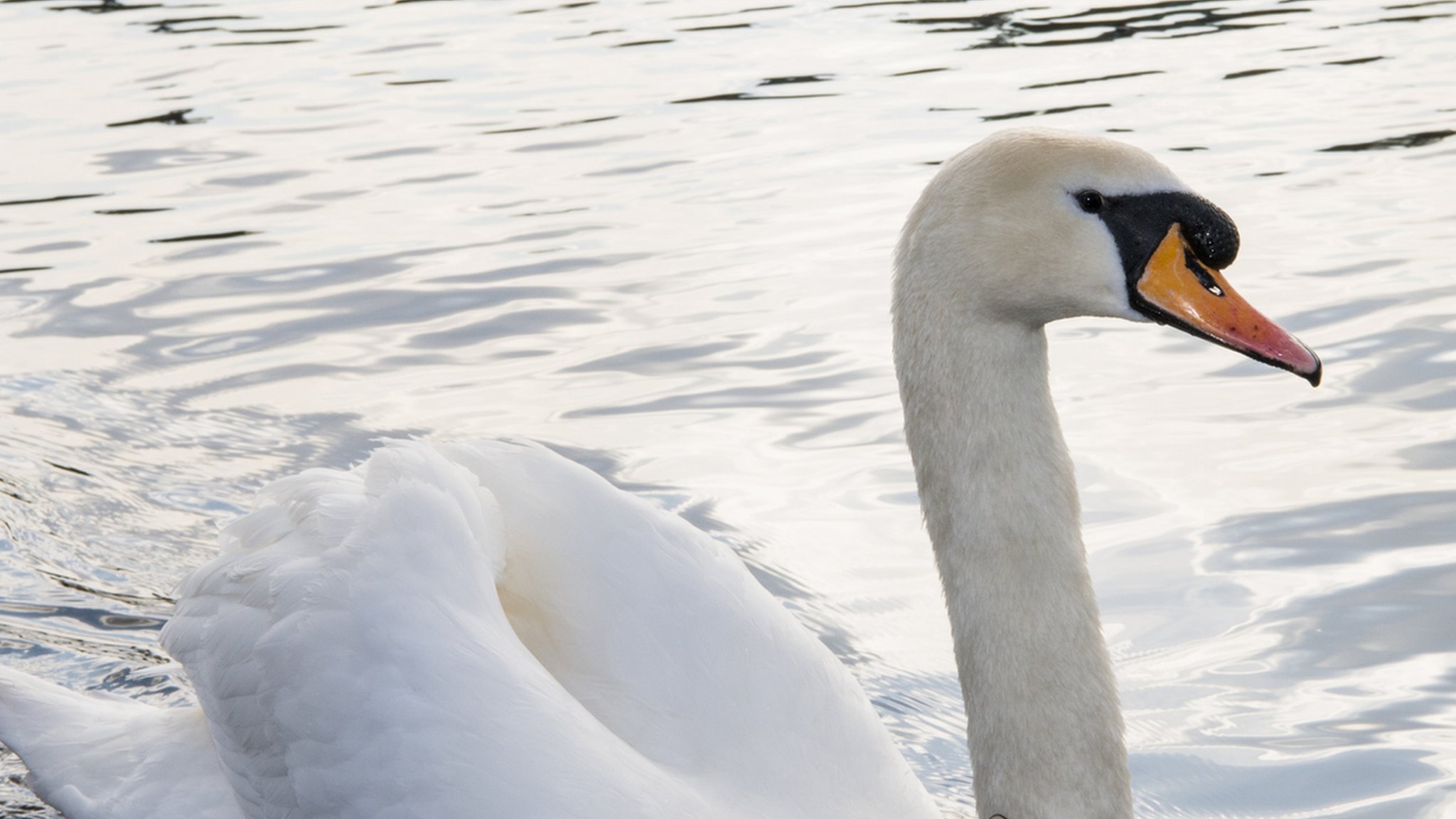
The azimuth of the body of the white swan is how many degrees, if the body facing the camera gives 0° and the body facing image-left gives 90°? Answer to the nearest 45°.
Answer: approximately 270°
